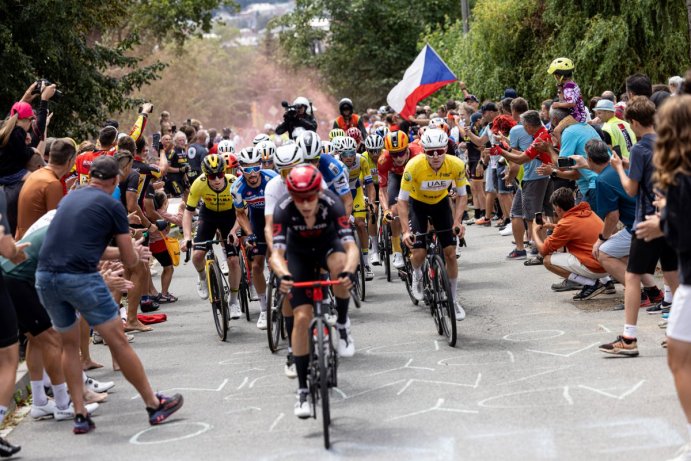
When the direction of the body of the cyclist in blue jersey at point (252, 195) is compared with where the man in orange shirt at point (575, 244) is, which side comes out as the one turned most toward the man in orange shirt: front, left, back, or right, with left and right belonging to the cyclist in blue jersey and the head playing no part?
left

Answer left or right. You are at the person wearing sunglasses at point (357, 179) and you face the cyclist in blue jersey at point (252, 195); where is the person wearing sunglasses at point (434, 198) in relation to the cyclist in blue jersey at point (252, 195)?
left

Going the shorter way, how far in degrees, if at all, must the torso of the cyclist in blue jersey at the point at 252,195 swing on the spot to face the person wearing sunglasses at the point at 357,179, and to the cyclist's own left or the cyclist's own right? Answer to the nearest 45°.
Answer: approximately 135° to the cyclist's own left

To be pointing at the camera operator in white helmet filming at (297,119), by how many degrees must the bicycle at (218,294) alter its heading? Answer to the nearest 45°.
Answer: approximately 180°

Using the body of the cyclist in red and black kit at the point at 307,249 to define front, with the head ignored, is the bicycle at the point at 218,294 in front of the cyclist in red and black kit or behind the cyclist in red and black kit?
behind
